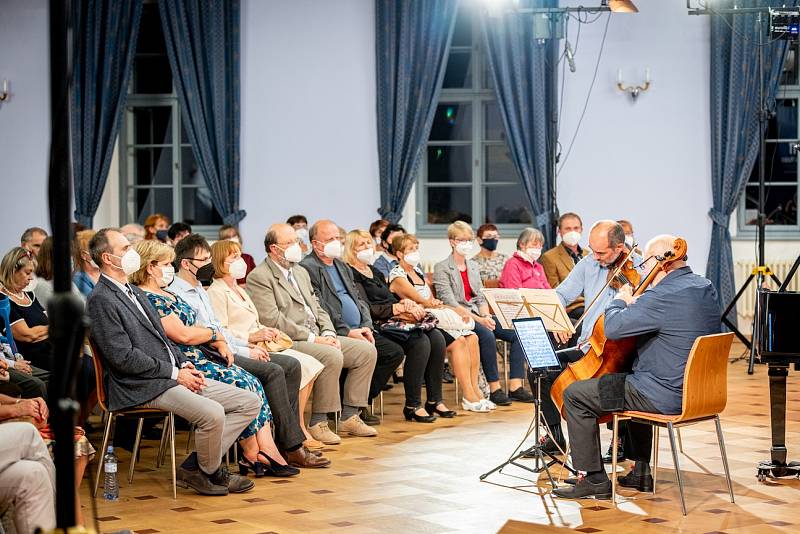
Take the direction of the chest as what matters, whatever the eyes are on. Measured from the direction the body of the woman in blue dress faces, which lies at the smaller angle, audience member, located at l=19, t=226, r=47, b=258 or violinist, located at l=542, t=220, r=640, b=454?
the violinist

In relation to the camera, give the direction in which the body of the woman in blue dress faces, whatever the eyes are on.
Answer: to the viewer's right

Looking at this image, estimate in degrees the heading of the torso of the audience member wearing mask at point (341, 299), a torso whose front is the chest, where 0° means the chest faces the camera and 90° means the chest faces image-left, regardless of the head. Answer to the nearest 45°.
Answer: approximately 315°

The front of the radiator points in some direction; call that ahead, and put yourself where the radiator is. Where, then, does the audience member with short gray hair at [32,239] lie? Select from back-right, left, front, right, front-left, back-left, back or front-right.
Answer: front-right

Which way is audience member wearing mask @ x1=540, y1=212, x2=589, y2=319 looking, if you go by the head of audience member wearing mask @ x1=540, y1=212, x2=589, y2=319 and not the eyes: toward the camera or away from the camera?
toward the camera

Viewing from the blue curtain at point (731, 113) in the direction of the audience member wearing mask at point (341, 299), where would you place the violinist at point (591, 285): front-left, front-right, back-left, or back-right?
front-left

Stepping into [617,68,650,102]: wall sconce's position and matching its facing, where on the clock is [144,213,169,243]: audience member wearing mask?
The audience member wearing mask is roughly at 2 o'clock from the wall sconce.

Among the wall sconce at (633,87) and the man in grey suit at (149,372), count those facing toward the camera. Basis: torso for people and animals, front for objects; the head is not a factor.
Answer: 1

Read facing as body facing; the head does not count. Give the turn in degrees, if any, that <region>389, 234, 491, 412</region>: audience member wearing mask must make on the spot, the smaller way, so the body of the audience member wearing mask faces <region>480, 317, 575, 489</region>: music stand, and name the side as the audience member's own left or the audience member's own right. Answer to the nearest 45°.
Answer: approximately 45° to the audience member's own right

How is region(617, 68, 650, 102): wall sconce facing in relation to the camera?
toward the camera

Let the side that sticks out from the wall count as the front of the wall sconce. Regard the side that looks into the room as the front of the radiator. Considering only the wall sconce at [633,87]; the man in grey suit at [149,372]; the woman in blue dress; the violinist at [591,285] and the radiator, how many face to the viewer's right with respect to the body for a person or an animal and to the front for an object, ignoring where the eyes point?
2

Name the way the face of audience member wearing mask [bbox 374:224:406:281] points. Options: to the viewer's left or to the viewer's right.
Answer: to the viewer's right

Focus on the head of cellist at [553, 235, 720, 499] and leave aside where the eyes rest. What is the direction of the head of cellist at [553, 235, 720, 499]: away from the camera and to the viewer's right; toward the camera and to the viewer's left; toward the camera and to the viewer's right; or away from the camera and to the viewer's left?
away from the camera and to the viewer's left

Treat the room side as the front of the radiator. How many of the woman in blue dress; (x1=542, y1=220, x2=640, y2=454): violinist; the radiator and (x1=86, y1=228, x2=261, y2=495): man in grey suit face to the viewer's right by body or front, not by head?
2

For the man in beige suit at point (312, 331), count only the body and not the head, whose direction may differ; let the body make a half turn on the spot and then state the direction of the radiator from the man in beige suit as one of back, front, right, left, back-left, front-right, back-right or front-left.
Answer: right

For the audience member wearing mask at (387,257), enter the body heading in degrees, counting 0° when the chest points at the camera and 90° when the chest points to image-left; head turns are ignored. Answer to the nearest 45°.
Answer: approximately 315°

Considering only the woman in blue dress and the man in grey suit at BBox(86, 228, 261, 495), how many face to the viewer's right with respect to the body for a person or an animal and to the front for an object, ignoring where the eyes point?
2
